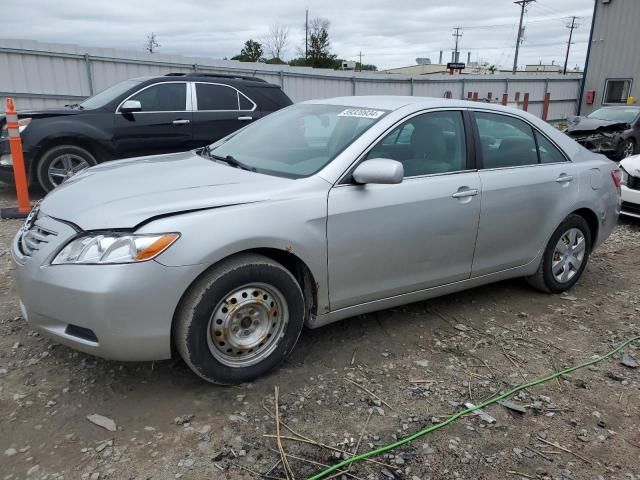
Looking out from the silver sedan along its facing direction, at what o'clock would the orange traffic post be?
The orange traffic post is roughly at 3 o'clock from the silver sedan.

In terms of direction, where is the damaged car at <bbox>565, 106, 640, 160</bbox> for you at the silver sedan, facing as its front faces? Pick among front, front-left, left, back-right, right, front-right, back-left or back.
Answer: back

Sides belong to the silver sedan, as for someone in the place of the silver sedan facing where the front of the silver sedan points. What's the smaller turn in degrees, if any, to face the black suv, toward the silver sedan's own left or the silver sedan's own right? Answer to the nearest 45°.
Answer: approximately 90° to the silver sedan's own right

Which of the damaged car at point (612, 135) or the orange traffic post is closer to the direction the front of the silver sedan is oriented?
the orange traffic post

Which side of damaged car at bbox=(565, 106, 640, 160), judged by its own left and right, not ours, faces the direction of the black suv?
front

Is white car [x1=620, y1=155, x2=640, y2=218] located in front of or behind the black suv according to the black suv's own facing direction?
behind

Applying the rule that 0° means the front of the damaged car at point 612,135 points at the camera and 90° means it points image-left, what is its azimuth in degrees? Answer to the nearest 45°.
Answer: approximately 45°

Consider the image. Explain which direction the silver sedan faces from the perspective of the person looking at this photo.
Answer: facing the viewer and to the left of the viewer

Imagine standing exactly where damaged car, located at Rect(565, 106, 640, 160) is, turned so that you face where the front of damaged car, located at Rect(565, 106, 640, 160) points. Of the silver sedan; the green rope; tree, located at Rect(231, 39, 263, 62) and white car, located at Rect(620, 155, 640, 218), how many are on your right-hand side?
1

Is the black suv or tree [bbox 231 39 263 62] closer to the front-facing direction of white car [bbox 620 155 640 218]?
the black suv

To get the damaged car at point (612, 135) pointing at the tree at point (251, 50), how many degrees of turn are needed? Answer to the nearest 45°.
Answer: approximately 90° to its right

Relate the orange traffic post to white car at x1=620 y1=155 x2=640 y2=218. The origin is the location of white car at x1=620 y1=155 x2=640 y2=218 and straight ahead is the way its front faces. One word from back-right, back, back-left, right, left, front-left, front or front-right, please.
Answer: front

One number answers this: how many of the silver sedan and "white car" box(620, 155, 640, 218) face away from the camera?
0

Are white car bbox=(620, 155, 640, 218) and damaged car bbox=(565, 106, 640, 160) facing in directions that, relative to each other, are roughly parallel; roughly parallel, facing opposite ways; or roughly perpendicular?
roughly parallel

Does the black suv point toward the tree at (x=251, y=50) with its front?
no

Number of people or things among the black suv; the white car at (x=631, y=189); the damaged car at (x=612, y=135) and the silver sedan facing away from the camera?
0

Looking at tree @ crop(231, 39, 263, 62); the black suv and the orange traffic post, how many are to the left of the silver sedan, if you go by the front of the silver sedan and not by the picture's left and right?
0

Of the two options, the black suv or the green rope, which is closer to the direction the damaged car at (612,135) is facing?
the black suv

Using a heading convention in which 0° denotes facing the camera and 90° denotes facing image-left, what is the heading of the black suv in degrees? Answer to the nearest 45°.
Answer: approximately 90°
